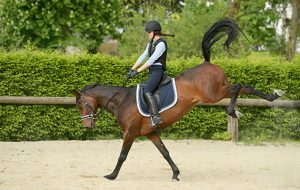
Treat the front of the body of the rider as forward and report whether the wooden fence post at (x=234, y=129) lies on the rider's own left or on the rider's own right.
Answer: on the rider's own right

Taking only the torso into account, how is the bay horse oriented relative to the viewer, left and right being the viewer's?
facing to the left of the viewer

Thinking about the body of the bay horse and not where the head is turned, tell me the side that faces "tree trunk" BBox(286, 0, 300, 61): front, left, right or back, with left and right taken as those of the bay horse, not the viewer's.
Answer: right

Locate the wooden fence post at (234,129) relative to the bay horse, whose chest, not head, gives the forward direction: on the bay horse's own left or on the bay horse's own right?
on the bay horse's own right

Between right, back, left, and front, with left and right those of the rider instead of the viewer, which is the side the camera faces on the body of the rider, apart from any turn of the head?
left
